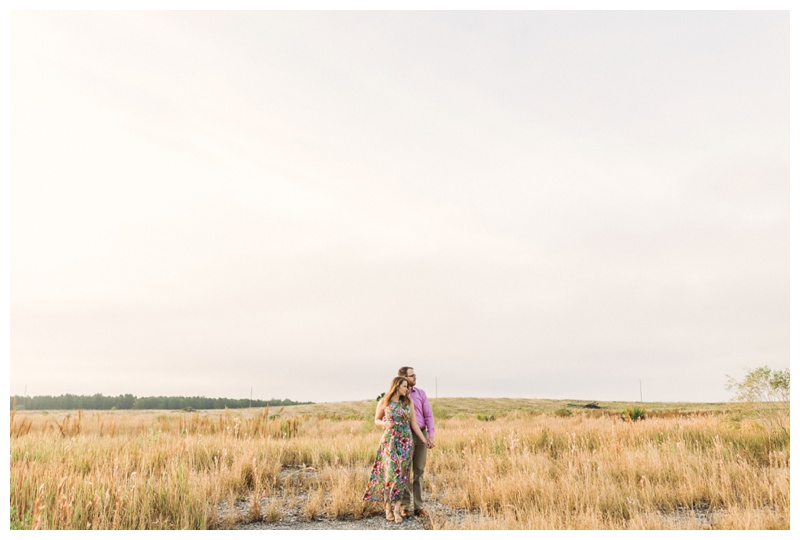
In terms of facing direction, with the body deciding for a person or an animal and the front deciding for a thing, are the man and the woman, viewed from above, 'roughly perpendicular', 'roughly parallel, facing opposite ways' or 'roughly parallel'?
roughly parallel

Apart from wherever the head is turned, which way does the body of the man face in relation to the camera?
toward the camera

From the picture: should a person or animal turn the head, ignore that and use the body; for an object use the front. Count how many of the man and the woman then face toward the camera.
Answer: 2
